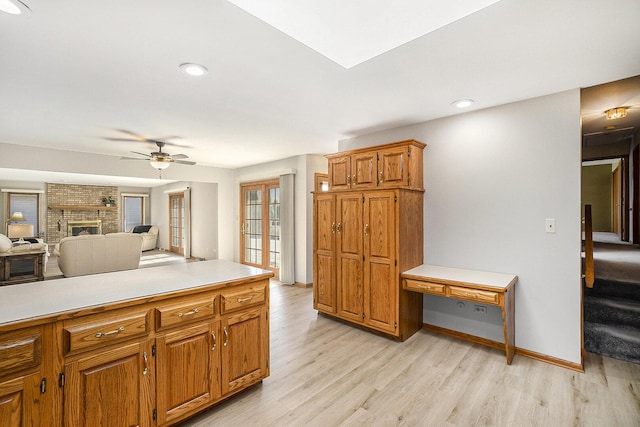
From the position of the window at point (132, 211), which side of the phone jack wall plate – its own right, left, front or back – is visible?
right

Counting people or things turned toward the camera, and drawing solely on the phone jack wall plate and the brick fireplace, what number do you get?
2

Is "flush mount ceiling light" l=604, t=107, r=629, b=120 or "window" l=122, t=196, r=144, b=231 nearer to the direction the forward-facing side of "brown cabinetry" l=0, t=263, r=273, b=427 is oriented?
the flush mount ceiling light

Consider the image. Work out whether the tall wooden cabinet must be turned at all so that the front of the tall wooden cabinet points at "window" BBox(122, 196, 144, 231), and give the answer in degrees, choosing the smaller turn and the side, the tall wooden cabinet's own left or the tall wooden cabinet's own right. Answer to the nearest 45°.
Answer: approximately 90° to the tall wooden cabinet's own right

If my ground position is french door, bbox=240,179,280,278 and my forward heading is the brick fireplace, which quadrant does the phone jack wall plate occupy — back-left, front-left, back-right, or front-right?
back-left

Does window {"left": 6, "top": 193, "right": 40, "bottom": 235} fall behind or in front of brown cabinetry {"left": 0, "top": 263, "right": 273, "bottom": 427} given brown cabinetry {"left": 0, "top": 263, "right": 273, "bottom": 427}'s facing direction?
behind

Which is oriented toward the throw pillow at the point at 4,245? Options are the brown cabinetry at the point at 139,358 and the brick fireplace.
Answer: the brick fireplace

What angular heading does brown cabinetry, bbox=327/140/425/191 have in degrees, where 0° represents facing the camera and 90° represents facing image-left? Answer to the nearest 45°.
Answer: approximately 45°
